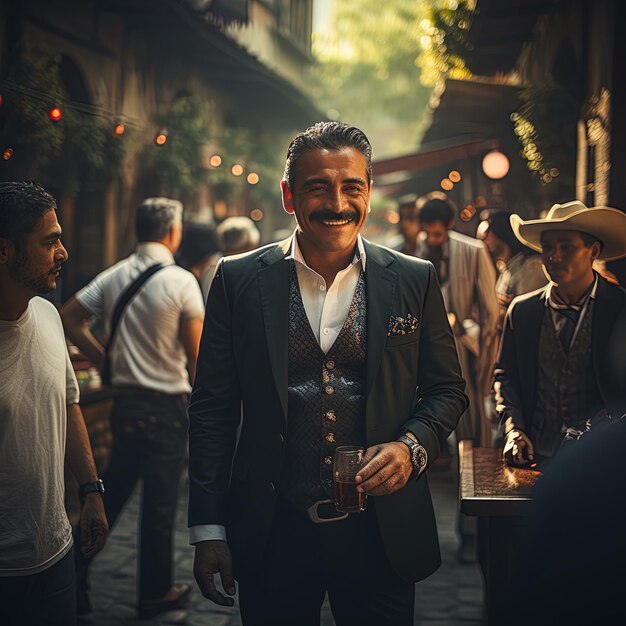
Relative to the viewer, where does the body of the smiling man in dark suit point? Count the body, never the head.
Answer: toward the camera

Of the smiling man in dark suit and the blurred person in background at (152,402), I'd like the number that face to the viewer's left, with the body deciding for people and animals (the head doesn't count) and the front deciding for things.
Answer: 0

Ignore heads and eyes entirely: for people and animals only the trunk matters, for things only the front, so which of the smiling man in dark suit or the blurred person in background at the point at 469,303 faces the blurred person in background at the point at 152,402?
the blurred person in background at the point at 469,303

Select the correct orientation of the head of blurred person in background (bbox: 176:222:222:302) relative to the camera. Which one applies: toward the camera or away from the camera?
away from the camera

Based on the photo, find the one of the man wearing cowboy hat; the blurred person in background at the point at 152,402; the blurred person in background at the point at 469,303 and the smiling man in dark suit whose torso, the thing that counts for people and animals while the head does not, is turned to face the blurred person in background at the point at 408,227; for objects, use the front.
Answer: the blurred person in background at the point at 152,402

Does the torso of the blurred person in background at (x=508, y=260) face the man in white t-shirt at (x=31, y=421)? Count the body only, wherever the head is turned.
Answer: no

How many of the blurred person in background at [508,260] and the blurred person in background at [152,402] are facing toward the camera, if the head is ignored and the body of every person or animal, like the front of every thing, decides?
0

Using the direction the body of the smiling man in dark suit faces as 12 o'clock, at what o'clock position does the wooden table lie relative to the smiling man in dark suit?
The wooden table is roughly at 8 o'clock from the smiling man in dark suit.

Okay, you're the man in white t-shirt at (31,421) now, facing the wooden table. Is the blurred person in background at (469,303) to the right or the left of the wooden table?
left

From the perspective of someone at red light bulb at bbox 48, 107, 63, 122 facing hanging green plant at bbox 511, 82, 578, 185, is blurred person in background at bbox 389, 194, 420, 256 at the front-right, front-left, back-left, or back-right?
front-left

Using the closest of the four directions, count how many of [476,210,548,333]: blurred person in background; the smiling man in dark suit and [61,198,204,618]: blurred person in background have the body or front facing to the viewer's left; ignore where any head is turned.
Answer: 1
